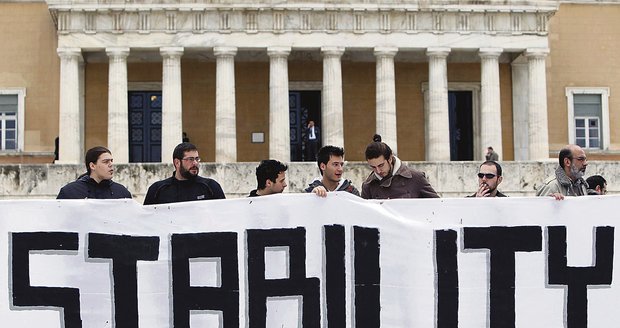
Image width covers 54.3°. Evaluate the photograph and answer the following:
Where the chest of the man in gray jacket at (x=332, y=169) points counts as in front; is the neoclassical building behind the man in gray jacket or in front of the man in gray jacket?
behind

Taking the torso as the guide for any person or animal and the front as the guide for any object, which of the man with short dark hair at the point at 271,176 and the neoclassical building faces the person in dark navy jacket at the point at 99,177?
the neoclassical building

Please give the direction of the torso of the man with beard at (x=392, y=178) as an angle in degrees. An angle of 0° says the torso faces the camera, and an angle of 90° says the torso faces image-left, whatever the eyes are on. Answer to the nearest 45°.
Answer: approximately 45°

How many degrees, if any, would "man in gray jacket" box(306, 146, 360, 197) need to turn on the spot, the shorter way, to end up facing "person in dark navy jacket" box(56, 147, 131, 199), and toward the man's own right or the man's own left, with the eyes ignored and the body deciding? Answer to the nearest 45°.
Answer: approximately 135° to the man's own right

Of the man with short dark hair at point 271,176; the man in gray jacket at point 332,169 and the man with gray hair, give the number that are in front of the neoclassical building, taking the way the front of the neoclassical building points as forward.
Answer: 3

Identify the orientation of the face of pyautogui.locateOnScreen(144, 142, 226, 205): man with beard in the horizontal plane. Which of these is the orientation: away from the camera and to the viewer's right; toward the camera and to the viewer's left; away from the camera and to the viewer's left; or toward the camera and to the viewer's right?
toward the camera and to the viewer's right

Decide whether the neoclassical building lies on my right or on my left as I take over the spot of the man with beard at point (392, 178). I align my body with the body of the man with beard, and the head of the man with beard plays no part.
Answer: on my right
